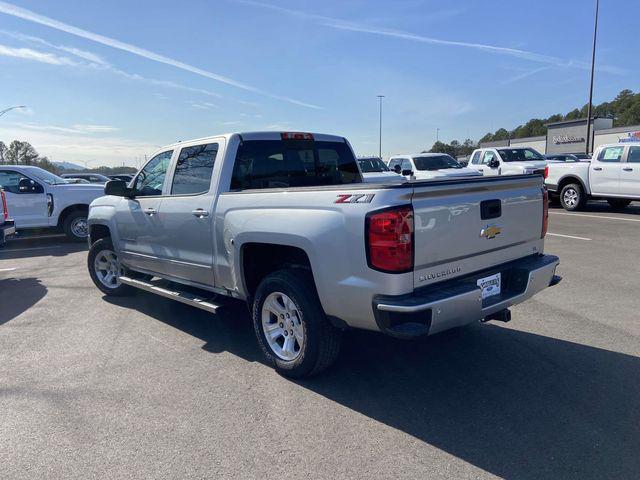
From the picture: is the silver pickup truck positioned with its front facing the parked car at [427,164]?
no

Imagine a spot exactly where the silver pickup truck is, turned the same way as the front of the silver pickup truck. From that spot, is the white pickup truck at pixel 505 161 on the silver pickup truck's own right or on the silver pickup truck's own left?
on the silver pickup truck's own right

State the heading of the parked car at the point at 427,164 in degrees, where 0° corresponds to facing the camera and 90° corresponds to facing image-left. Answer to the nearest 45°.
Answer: approximately 315°

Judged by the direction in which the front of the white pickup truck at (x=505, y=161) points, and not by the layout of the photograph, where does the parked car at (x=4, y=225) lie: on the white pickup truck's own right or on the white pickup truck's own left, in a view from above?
on the white pickup truck's own right

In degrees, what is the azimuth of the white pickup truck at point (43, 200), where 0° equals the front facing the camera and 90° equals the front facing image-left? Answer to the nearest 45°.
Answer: approximately 315°

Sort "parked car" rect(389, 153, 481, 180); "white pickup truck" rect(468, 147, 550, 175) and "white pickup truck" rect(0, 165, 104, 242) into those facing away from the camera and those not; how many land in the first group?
0

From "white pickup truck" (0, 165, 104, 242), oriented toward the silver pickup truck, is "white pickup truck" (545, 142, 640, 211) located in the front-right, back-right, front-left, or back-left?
front-left

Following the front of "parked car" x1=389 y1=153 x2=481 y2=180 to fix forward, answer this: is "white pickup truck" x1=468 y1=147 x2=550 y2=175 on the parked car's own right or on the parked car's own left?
on the parked car's own left

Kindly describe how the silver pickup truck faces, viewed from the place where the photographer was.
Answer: facing away from the viewer and to the left of the viewer

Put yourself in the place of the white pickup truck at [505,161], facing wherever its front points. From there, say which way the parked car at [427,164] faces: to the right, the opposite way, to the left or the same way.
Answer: the same way

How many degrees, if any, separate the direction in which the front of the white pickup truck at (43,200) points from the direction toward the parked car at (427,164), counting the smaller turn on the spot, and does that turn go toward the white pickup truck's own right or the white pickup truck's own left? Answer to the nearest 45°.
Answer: approximately 45° to the white pickup truck's own left

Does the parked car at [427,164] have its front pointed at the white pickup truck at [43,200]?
no

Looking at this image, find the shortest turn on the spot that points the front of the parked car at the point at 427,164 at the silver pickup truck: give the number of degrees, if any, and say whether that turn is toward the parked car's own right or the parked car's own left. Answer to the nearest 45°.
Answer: approximately 45° to the parked car's own right

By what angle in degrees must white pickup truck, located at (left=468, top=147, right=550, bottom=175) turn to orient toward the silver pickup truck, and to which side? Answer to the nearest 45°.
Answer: approximately 45° to its right

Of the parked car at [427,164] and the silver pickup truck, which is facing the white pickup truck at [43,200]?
the silver pickup truck

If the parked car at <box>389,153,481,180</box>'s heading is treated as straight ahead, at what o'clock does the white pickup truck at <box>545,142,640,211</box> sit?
The white pickup truck is roughly at 11 o'clock from the parked car.
